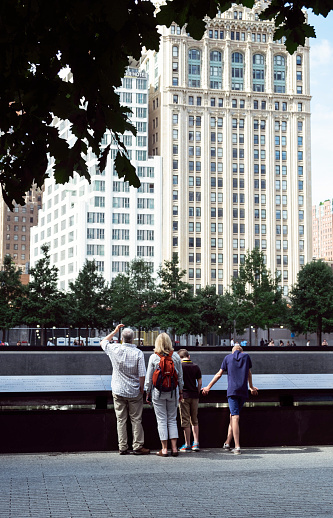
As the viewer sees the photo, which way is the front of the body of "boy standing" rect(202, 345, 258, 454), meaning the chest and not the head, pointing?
away from the camera

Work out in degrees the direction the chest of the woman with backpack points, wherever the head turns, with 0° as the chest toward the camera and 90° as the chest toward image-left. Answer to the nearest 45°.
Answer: approximately 180°

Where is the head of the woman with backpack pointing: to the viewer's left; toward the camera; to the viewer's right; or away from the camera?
away from the camera

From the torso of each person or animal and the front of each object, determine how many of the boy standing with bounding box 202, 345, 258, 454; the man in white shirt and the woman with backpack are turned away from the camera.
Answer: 3

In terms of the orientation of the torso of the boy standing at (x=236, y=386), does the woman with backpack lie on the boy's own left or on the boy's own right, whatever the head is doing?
on the boy's own left

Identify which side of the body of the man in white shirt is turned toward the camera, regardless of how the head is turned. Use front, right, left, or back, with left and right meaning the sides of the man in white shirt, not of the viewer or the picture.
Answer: back

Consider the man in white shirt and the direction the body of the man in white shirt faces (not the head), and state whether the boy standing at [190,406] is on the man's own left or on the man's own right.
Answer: on the man's own right

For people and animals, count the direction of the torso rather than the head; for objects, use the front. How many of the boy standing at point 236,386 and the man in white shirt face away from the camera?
2

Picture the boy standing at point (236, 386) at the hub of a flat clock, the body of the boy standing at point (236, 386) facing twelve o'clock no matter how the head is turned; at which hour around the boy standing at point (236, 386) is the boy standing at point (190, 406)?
the boy standing at point (190, 406) is roughly at 9 o'clock from the boy standing at point (236, 386).

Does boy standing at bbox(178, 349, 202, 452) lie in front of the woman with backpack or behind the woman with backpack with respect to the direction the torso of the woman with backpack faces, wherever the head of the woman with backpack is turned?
in front
